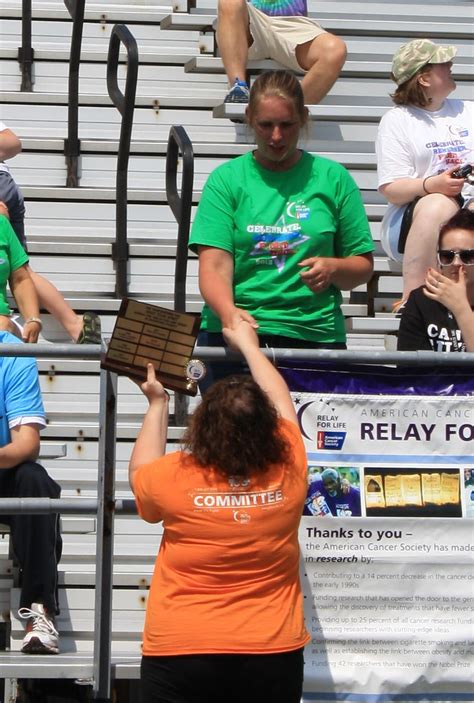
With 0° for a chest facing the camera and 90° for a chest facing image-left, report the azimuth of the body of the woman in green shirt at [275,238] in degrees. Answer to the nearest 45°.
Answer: approximately 0°

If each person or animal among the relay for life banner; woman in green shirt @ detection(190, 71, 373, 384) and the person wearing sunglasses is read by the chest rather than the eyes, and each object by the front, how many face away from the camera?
0

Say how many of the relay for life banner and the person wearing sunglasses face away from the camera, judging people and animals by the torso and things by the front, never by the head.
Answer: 0

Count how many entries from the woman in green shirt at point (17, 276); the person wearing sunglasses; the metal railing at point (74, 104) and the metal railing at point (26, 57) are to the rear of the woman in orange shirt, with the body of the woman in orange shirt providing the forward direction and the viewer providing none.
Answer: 0

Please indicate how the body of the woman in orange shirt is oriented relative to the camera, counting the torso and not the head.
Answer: away from the camera

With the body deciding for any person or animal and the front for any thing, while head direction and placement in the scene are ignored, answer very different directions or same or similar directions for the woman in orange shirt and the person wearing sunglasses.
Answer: very different directions

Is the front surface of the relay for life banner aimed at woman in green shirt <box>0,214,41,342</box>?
no

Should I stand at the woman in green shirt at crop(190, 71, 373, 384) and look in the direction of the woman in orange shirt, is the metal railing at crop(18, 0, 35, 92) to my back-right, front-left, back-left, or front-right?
back-right

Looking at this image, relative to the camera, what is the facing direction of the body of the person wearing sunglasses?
toward the camera

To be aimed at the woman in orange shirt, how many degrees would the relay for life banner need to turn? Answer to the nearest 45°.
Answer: approximately 45° to its right

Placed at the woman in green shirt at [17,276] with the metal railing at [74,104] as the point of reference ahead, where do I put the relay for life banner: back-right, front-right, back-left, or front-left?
back-right

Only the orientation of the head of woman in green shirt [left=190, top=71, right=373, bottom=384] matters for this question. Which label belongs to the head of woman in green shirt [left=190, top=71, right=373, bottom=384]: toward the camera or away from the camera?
toward the camera

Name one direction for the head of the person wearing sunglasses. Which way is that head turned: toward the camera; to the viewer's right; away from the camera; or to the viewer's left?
toward the camera

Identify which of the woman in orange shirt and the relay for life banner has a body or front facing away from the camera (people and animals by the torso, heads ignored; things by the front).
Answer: the woman in orange shirt

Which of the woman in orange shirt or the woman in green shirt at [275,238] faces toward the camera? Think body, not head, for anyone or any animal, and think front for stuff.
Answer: the woman in green shirt

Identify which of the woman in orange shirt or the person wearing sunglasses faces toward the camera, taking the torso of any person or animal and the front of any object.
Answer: the person wearing sunglasses

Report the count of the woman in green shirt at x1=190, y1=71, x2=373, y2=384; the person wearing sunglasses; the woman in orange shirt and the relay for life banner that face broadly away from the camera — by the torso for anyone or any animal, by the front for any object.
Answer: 1

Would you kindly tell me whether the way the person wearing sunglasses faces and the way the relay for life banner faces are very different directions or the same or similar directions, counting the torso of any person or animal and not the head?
same or similar directions
